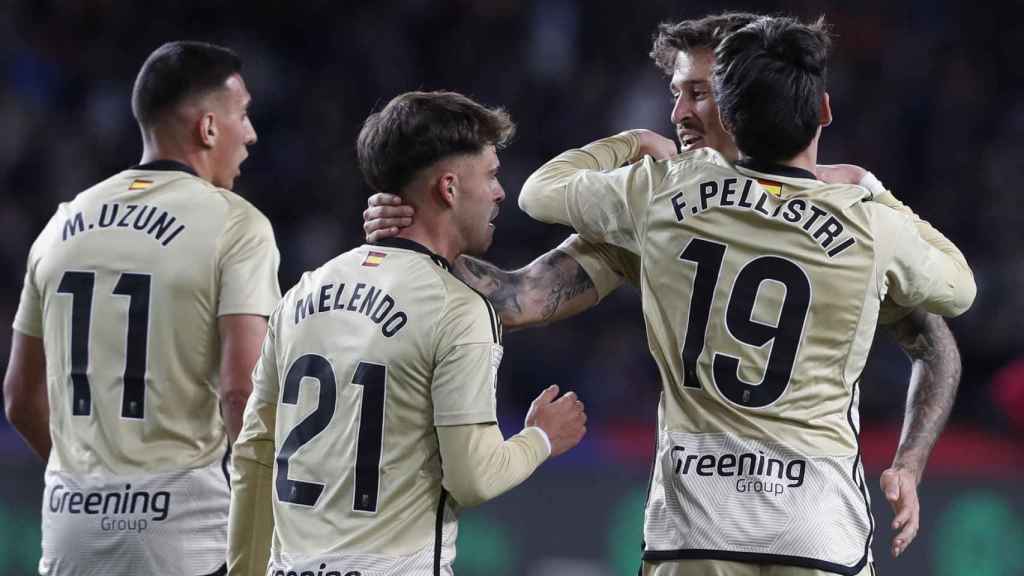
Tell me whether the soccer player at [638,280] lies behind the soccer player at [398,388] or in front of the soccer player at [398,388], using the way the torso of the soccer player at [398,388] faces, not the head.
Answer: in front

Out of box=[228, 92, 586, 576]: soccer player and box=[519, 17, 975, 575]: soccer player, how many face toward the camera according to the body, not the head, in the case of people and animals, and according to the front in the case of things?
0

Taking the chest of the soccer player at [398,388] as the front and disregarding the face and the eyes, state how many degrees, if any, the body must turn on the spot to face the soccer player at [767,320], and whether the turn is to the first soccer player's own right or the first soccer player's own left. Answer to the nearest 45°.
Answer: approximately 45° to the first soccer player's own right

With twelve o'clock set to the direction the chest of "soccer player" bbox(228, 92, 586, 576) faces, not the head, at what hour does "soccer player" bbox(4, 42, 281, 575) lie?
"soccer player" bbox(4, 42, 281, 575) is roughly at 9 o'clock from "soccer player" bbox(228, 92, 586, 576).

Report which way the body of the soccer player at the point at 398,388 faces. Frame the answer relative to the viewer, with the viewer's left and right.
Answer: facing away from the viewer and to the right of the viewer

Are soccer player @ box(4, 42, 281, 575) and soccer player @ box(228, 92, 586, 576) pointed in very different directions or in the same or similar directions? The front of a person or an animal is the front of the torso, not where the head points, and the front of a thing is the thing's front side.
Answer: same or similar directions

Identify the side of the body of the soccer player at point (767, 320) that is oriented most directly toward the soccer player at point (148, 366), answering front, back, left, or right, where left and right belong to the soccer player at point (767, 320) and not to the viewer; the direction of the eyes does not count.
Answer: left

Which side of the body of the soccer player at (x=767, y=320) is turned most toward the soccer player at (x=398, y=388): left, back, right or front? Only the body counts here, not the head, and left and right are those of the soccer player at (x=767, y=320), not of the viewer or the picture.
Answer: left

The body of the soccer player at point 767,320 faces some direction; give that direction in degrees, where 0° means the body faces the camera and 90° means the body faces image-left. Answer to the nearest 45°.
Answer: approximately 180°

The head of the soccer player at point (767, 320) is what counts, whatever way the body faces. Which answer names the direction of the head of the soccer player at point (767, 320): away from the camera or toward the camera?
away from the camera
